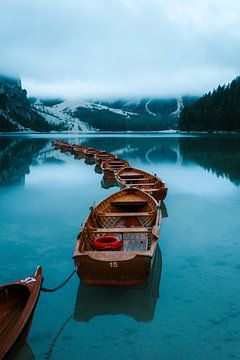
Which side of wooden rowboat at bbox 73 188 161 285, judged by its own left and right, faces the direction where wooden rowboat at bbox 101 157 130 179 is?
front

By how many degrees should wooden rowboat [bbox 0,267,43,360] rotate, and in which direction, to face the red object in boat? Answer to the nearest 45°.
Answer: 0° — it already faces it

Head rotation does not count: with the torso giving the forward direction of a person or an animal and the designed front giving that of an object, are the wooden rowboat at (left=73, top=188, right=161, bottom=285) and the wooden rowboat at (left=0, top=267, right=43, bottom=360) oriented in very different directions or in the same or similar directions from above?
same or similar directions

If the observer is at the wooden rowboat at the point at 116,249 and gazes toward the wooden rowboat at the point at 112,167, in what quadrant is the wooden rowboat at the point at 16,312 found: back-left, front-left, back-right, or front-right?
back-left

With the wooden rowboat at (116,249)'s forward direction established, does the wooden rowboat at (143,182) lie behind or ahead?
ahead

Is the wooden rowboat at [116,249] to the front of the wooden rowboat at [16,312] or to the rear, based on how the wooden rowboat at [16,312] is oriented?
to the front

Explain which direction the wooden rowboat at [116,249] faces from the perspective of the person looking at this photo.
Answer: facing away from the viewer

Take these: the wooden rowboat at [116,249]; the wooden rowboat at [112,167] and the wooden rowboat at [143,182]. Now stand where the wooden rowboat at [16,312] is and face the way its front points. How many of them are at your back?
0

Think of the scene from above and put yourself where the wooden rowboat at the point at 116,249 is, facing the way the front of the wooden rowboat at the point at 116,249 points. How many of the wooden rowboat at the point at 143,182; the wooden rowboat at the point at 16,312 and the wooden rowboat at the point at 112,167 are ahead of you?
2

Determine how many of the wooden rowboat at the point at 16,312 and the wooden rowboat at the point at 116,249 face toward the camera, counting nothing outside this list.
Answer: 0

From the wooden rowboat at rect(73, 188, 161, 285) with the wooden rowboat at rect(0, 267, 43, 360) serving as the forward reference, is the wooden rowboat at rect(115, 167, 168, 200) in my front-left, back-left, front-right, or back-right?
back-right

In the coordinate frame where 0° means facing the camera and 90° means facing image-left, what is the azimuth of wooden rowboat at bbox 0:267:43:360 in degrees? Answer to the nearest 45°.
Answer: approximately 225°
